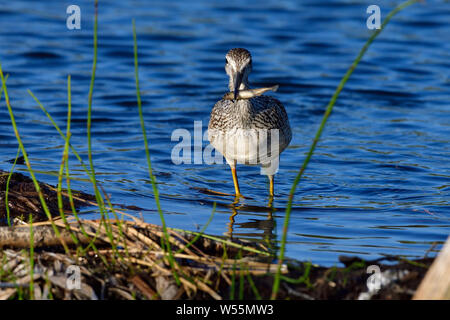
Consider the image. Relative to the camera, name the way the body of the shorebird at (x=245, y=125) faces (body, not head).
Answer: toward the camera
